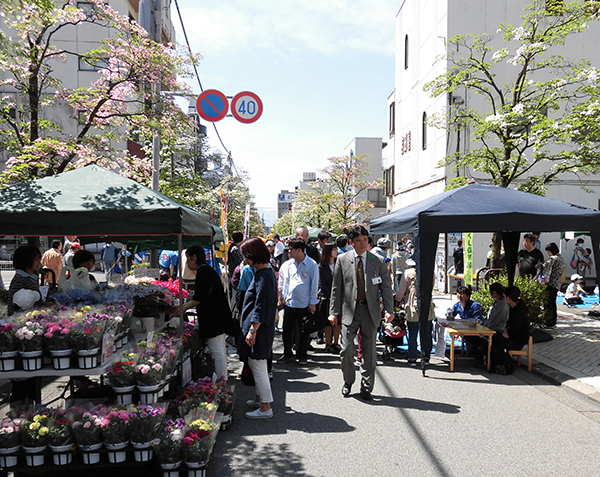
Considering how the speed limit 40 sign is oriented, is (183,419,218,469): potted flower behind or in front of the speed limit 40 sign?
in front

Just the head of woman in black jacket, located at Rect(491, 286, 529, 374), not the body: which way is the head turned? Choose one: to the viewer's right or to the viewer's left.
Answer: to the viewer's left

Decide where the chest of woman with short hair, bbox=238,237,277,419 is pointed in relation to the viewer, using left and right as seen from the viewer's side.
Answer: facing to the left of the viewer

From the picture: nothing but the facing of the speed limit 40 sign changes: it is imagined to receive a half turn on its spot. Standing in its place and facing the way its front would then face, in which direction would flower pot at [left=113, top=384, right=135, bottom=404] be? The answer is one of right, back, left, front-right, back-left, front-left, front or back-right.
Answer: back

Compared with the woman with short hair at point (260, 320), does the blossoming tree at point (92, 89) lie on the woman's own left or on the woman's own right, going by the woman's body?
on the woman's own right

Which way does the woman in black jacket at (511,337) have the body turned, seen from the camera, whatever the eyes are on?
to the viewer's left

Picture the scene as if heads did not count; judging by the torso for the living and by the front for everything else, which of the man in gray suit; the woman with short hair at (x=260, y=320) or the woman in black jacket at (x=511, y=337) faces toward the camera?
the man in gray suit

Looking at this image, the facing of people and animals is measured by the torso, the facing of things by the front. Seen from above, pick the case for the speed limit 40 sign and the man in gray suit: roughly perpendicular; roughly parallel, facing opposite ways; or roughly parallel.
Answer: roughly parallel

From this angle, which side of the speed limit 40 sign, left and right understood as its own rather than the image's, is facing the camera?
front

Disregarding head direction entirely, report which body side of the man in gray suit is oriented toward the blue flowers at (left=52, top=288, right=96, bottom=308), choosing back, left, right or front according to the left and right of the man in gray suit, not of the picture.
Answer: right

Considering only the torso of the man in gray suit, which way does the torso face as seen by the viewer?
toward the camera

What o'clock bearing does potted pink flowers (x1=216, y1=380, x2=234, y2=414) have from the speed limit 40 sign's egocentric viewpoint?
The potted pink flowers is roughly at 12 o'clock from the speed limit 40 sign.

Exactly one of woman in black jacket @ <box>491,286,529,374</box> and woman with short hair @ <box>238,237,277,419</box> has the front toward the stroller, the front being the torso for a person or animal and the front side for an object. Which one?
the woman in black jacket

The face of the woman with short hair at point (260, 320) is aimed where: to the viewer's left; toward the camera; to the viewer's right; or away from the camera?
to the viewer's left

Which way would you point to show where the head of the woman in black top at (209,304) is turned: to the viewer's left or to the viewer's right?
to the viewer's left

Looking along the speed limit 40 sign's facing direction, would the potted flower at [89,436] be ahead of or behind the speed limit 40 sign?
ahead

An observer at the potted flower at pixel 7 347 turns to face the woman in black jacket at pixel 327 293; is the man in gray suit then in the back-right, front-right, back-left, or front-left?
front-right
